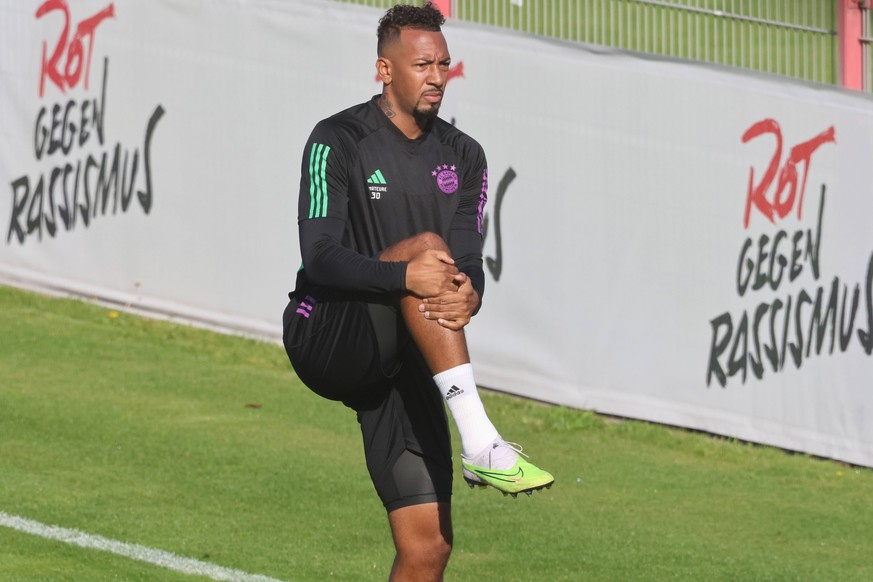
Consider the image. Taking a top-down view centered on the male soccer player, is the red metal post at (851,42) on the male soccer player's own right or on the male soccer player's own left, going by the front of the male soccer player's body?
on the male soccer player's own left

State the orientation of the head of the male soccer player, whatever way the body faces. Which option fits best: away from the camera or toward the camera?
toward the camera

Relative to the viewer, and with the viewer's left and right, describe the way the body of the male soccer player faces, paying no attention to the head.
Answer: facing the viewer and to the right of the viewer

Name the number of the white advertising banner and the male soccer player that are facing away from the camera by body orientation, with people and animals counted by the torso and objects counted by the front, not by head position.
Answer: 0
